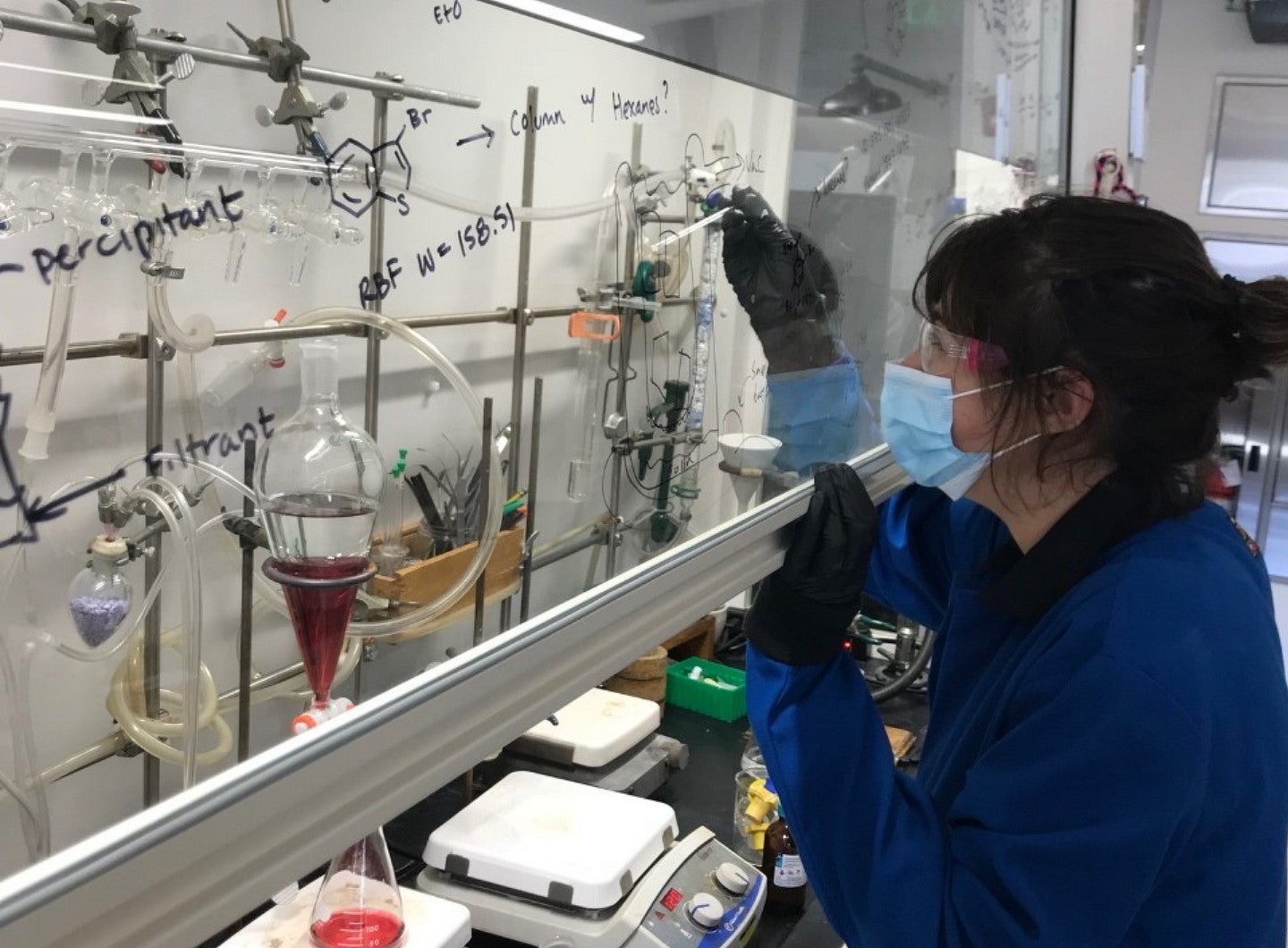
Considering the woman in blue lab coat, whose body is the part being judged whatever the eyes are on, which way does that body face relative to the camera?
to the viewer's left
